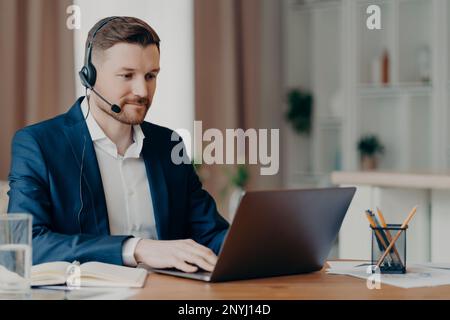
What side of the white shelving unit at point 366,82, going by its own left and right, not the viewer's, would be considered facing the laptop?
front

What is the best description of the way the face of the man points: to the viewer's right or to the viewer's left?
to the viewer's right

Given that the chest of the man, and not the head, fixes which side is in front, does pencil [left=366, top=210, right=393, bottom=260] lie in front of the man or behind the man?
in front

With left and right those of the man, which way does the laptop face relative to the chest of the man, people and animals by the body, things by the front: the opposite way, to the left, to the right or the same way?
the opposite way

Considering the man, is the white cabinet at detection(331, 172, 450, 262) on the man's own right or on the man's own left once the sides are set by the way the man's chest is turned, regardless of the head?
on the man's own left

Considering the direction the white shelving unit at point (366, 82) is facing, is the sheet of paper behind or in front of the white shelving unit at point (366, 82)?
in front

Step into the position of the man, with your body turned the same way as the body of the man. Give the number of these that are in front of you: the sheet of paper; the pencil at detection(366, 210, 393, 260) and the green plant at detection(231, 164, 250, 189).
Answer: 2

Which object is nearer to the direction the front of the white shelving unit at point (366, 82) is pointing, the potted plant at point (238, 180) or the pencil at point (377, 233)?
the pencil

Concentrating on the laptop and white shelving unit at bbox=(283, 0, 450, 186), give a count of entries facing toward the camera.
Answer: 1

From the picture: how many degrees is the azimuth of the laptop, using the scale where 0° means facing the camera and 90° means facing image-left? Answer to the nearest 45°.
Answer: approximately 135°

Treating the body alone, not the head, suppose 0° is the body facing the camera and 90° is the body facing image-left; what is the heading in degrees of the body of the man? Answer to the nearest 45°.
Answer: approximately 315°

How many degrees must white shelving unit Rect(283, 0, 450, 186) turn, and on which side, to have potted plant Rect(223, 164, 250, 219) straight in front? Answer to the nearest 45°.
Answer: approximately 90° to its right

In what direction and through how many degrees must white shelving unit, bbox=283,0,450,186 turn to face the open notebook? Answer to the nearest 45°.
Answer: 0° — it already faces it
